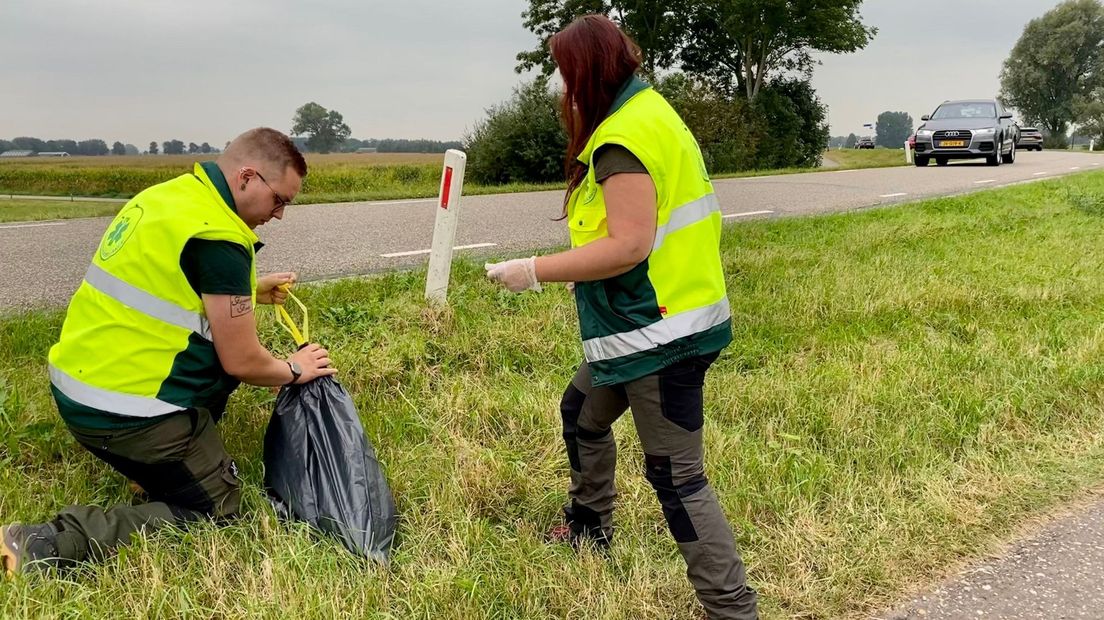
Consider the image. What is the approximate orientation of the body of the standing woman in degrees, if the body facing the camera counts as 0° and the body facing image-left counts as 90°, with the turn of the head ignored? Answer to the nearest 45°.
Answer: approximately 90°

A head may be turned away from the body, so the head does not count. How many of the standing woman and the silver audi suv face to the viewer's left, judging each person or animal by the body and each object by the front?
1

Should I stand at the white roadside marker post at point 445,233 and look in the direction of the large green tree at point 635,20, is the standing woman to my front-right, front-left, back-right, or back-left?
back-right

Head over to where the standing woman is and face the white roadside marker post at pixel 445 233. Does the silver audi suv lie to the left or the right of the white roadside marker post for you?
right

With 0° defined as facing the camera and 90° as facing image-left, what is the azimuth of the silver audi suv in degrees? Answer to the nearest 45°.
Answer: approximately 0°

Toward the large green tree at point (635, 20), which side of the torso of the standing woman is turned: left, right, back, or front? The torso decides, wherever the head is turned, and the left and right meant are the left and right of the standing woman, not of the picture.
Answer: right

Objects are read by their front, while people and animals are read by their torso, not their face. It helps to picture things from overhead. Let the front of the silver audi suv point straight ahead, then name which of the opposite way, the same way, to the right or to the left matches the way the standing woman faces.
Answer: to the right

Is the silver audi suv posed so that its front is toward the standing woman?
yes

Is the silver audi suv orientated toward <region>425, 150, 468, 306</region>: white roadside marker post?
yes
